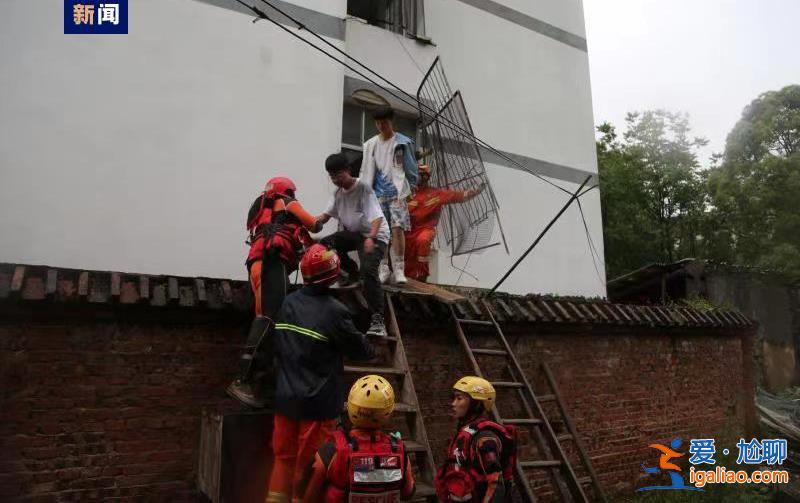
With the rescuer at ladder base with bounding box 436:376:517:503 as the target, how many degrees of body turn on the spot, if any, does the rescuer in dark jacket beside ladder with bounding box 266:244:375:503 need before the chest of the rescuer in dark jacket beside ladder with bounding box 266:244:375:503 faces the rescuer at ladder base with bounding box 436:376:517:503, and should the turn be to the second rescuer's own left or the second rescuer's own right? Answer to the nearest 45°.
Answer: approximately 45° to the second rescuer's own right

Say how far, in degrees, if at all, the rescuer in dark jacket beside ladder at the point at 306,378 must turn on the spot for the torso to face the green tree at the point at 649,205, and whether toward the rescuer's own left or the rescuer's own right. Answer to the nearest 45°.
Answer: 0° — they already face it

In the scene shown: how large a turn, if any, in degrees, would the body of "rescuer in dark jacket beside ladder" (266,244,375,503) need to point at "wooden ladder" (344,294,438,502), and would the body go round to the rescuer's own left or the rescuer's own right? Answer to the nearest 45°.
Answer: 0° — they already face it

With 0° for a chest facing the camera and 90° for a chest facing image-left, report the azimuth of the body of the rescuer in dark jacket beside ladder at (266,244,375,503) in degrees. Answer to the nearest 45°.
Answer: approximately 225°
